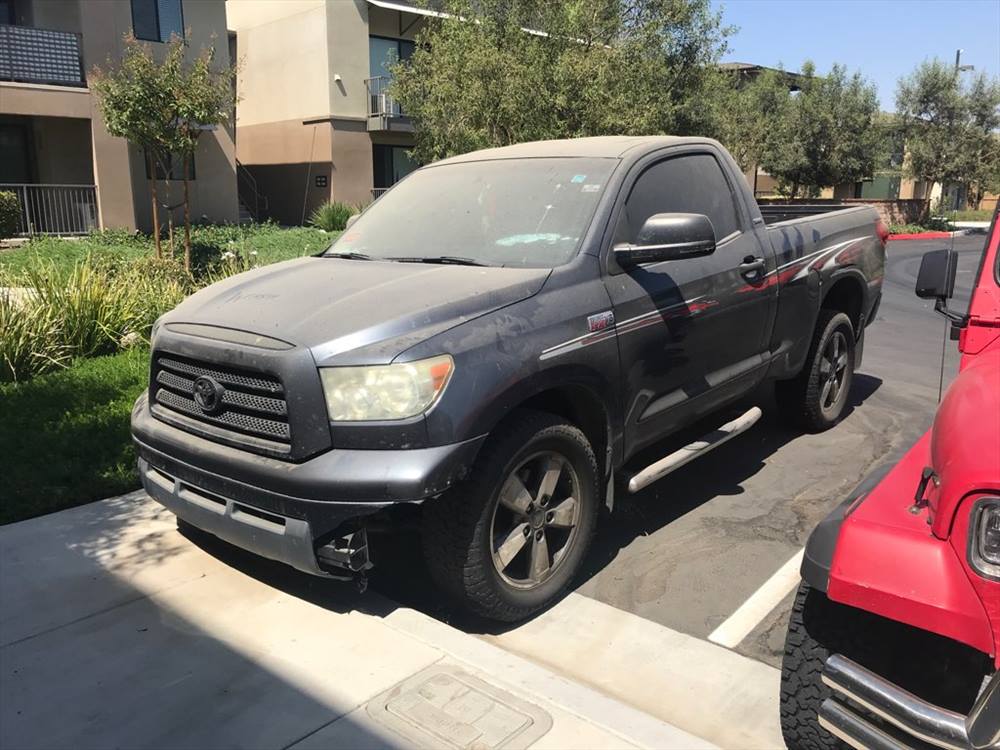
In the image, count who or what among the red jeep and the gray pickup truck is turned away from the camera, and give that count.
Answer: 0

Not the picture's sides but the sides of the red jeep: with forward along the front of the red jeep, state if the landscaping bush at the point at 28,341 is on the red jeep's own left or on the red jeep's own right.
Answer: on the red jeep's own right

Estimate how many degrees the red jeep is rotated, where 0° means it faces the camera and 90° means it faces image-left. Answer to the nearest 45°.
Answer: approximately 0°

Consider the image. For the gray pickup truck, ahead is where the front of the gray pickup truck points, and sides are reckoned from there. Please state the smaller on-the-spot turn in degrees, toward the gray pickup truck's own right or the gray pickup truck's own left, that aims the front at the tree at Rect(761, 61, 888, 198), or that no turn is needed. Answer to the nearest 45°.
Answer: approximately 135° to the gray pickup truck's own right

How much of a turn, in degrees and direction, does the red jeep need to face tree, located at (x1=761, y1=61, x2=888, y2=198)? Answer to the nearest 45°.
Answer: approximately 180°

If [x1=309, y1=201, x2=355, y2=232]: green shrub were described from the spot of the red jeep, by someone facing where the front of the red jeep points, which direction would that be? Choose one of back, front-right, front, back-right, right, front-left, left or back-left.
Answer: back-right

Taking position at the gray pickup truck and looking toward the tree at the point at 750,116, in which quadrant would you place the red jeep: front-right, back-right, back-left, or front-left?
back-right

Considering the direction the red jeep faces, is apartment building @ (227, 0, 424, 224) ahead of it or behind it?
behind

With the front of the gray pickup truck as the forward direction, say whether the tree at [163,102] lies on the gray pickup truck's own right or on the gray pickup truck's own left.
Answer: on the gray pickup truck's own right

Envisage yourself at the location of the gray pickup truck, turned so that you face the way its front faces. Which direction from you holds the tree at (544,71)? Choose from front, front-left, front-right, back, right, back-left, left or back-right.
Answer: back-right

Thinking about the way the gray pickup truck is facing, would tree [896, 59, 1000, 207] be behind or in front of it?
behind
